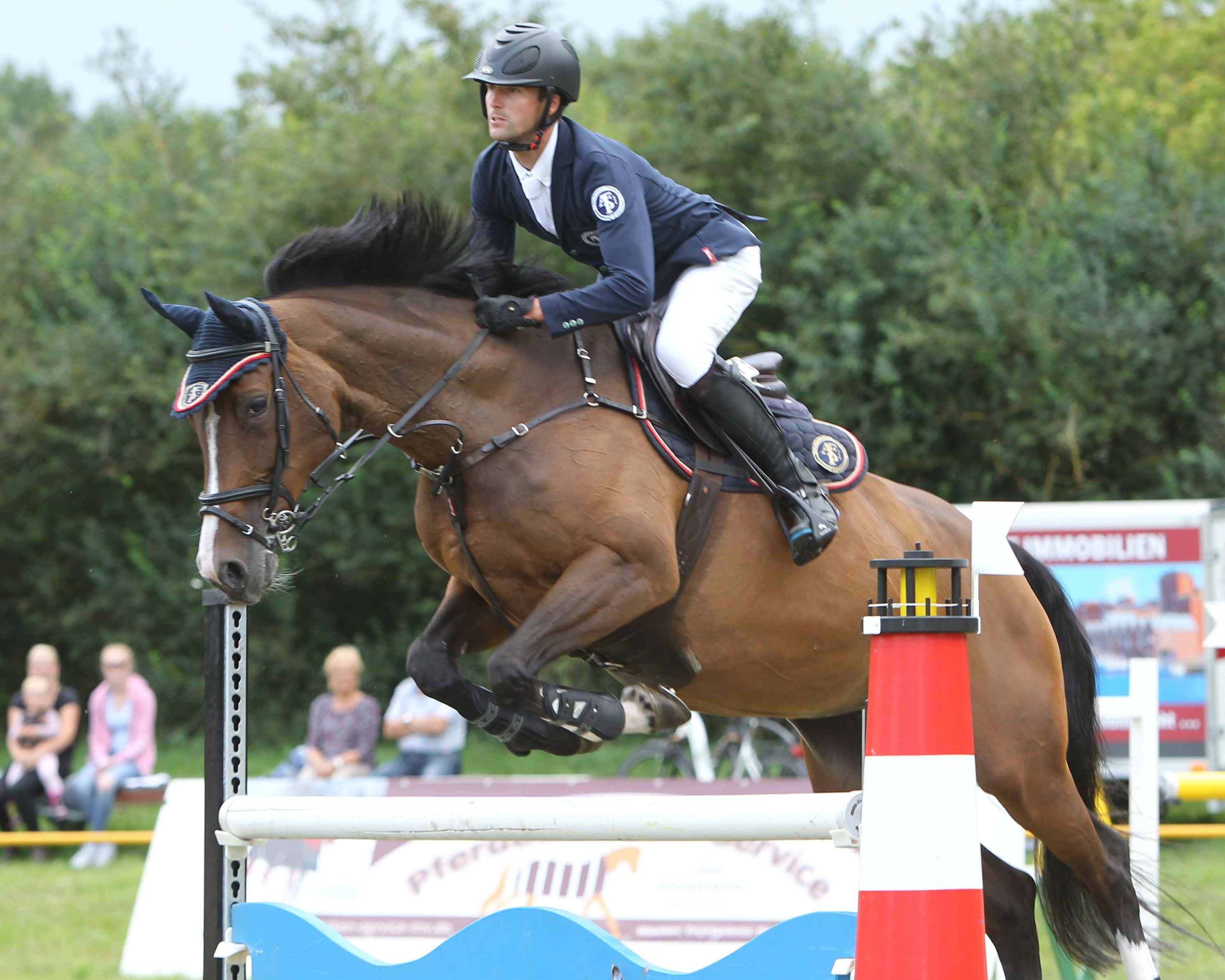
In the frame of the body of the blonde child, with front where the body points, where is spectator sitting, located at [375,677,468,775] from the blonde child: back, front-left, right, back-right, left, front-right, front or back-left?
front-left

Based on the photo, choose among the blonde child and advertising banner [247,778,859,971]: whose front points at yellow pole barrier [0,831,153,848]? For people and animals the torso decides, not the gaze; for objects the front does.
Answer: the blonde child
